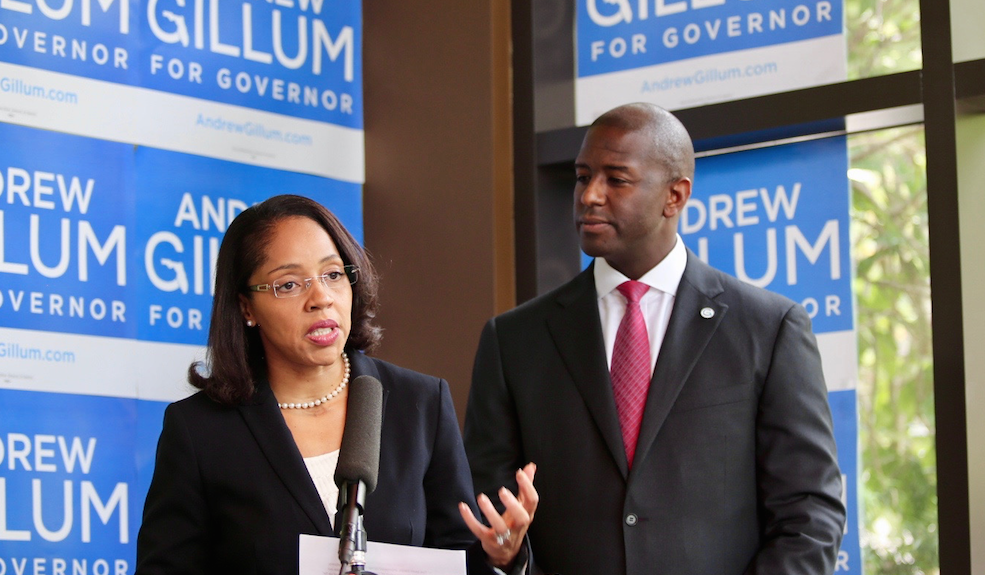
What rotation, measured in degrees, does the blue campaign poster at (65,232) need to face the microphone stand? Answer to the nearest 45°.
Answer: approximately 45° to its right

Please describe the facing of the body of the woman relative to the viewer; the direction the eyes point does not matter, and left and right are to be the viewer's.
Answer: facing the viewer and to the right of the viewer

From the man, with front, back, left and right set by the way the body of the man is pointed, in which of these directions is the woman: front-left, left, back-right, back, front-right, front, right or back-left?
front-right

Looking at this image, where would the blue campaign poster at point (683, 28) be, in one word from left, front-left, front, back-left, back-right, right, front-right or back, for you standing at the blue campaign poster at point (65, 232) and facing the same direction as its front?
front-left

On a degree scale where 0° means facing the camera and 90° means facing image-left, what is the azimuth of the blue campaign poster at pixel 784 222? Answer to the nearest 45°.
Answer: approximately 0°

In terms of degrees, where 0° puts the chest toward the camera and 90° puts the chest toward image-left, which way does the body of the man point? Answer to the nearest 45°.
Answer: approximately 0°

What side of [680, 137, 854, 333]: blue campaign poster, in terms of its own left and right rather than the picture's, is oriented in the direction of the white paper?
front

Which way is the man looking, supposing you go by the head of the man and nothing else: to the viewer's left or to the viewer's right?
to the viewer's left

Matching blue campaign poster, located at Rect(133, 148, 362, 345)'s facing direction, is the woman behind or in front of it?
in front

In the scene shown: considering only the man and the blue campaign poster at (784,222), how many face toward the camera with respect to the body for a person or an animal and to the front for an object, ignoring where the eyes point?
2

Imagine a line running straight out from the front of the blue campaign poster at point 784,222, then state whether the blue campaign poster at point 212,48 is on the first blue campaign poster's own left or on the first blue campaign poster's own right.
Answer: on the first blue campaign poster's own right
